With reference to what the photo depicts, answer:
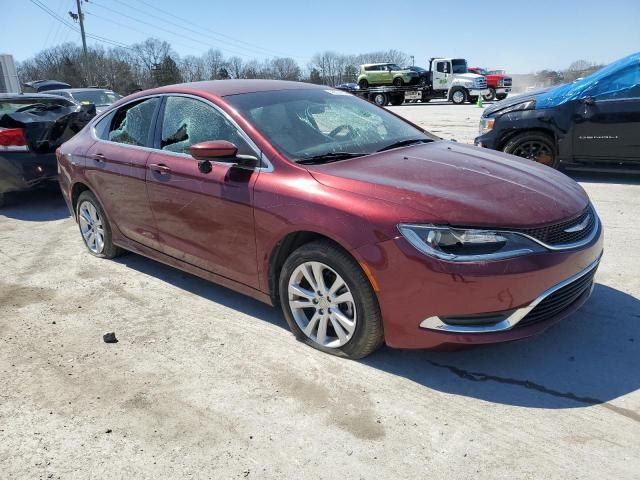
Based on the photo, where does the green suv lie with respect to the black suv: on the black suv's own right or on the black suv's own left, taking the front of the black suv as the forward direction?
on the black suv's own right

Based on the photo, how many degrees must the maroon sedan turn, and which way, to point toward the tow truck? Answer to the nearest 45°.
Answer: approximately 135° to its left

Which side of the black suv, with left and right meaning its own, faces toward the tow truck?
right

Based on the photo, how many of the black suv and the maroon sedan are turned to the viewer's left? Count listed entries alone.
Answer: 1

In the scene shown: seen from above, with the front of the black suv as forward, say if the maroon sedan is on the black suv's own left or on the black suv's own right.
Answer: on the black suv's own left

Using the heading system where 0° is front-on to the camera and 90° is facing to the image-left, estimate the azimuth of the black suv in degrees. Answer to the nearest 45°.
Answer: approximately 90°

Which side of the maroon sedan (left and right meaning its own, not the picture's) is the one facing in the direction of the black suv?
left

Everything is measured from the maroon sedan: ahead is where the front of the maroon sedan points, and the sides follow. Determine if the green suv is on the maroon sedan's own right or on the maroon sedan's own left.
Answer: on the maroon sedan's own left

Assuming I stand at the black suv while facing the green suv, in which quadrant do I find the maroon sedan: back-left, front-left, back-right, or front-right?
back-left

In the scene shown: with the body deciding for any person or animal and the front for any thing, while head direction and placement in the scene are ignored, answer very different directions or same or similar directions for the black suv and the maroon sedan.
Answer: very different directions

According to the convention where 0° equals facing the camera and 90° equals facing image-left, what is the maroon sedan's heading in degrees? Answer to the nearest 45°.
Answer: approximately 315°
